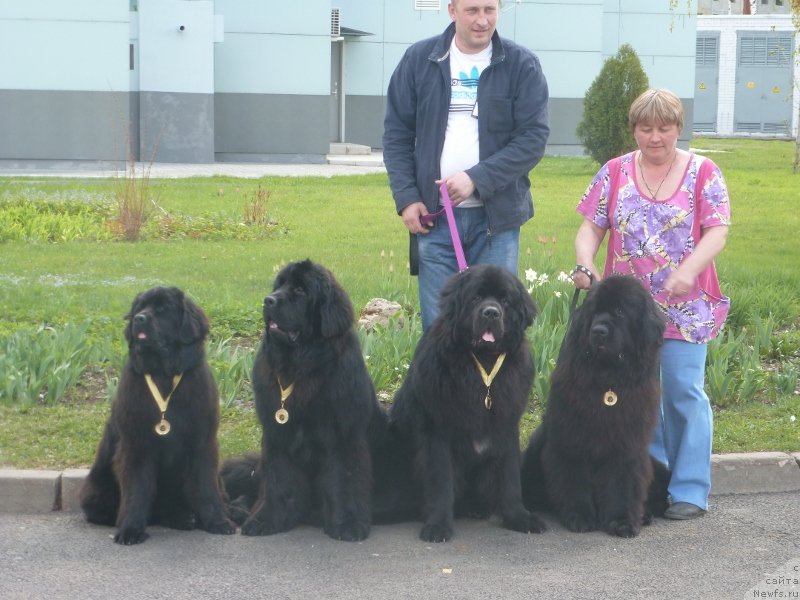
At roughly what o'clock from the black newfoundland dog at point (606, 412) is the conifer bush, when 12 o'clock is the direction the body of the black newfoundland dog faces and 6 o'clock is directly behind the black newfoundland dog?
The conifer bush is roughly at 6 o'clock from the black newfoundland dog.

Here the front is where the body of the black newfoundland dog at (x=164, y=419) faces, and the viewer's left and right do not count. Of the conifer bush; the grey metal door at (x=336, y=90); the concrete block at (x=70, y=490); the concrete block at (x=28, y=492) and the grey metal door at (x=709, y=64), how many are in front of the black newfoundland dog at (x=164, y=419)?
0

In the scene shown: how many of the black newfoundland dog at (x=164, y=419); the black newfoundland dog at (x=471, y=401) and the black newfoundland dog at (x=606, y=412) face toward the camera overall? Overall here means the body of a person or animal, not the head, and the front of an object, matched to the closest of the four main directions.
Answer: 3

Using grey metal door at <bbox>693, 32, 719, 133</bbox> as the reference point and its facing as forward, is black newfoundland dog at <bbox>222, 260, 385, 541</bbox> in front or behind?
in front

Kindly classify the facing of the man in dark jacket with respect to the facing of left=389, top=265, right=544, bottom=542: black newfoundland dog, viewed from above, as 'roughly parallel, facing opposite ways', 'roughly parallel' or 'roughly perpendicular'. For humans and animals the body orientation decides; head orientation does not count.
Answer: roughly parallel

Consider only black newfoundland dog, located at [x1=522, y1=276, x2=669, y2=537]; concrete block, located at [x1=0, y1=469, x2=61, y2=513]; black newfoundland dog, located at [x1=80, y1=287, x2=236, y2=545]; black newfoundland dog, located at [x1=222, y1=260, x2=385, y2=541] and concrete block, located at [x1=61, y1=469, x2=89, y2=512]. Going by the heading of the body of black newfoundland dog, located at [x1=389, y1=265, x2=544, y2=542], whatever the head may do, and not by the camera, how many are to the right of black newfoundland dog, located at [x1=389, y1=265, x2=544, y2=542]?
4

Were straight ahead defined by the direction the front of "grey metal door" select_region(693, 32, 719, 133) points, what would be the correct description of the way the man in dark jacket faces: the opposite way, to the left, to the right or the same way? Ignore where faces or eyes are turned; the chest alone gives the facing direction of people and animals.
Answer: the same way

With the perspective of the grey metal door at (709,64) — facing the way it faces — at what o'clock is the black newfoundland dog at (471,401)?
The black newfoundland dog is roughly at 12 o'clock from the grey metal door.

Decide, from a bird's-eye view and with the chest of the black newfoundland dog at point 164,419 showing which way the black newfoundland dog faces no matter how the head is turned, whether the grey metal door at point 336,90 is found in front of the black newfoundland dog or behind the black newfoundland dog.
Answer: behind

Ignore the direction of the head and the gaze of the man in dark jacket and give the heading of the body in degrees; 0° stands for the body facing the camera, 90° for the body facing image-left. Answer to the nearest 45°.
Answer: approximately 0°

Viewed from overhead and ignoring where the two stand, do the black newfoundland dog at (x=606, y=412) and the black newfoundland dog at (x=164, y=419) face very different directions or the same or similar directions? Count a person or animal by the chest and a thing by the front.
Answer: same or similar directions

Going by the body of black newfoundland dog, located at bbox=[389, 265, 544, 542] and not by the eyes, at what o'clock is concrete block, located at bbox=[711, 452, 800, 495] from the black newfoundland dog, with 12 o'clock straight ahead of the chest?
The concrete block is roughly at 8 o'clock from the black newfoundland dog.

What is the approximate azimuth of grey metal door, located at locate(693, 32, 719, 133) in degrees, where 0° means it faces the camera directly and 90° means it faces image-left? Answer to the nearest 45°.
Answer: approximately 0°

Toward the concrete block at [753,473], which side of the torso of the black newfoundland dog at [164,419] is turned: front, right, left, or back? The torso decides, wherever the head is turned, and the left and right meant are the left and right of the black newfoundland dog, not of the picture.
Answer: left

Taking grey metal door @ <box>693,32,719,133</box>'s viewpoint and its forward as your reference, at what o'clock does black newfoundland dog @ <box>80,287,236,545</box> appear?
The black newfoundland dog is roughly at 12 o'clock from the grey metal door.
